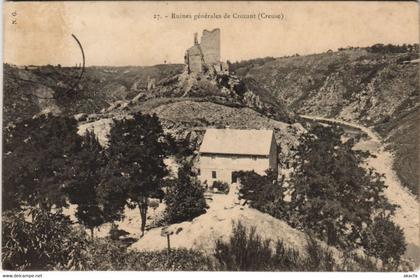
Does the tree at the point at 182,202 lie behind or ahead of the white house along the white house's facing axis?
ahead

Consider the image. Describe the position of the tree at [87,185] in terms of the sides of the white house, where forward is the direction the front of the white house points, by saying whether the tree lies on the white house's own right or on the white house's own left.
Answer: on the white house's own right

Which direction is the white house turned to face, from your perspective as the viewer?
facing the viewer

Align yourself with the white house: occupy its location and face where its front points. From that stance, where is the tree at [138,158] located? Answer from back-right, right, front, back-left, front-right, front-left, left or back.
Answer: front-right

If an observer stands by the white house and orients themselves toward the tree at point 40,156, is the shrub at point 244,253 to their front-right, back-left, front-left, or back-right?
front-left

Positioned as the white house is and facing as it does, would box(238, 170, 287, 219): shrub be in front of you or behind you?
in front
